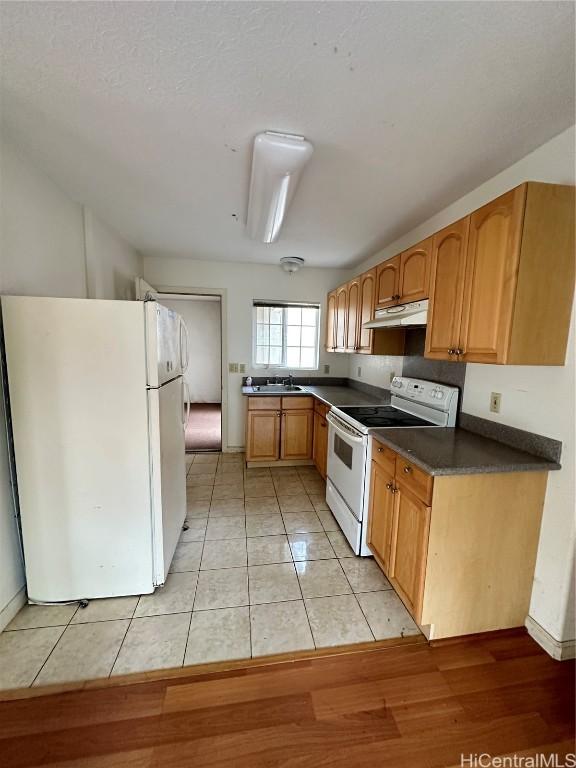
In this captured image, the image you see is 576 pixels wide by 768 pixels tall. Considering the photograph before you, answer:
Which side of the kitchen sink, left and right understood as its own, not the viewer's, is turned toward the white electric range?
front

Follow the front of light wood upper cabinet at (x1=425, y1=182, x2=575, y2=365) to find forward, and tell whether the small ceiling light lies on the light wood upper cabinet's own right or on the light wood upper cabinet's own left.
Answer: on the light wood upper cabinet's own right

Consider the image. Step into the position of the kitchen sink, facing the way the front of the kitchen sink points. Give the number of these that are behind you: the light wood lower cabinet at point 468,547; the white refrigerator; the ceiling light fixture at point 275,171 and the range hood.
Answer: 0

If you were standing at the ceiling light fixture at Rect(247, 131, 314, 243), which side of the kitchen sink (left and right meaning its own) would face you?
front

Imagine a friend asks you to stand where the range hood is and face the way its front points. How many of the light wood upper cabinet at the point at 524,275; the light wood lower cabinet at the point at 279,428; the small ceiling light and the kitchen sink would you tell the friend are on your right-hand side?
3

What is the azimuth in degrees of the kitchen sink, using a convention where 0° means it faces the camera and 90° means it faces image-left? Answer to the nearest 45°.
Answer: approximately 0°

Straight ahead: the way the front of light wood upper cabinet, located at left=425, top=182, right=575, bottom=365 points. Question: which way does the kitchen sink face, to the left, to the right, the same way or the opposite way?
to the left

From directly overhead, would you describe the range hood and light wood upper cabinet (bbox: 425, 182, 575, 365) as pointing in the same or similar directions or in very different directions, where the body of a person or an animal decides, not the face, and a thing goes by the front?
same or similar directions

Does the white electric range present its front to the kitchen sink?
no

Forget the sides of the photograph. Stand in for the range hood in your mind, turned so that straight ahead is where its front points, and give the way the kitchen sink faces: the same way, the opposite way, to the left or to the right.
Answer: to the left

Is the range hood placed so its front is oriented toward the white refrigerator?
yes

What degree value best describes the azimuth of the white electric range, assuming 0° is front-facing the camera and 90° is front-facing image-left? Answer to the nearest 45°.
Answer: approximately 45°

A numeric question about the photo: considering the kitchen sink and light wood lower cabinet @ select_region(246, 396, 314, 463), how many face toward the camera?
2

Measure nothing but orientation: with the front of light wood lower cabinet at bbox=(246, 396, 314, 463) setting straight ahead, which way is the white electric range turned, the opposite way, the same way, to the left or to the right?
to the right

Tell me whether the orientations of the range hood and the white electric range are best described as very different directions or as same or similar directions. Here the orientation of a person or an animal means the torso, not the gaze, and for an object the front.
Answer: same or similar directions

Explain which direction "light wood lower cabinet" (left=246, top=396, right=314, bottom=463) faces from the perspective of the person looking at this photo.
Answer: facing the viewer

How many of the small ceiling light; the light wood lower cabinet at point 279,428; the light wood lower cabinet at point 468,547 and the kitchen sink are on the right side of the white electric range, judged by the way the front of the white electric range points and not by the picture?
3
